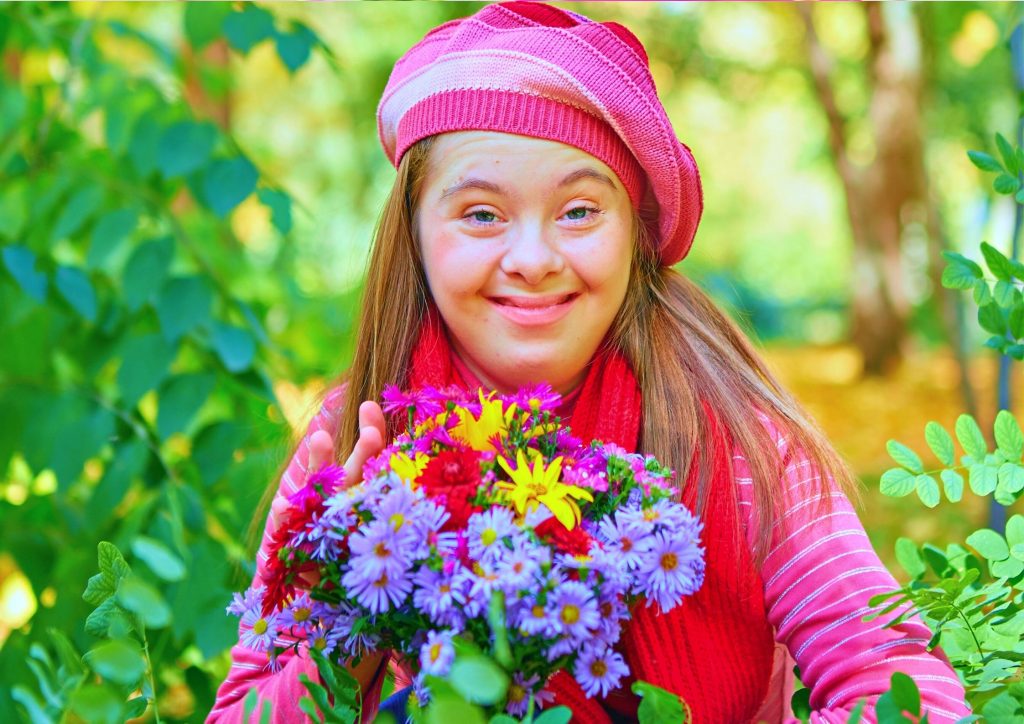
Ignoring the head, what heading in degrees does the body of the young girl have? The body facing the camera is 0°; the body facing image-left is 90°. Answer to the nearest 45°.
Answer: approximately 0°

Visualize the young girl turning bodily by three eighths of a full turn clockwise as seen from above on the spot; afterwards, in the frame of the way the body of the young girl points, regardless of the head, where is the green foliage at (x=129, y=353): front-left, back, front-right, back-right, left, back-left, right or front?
front
